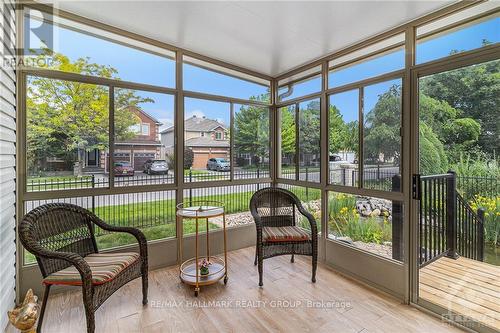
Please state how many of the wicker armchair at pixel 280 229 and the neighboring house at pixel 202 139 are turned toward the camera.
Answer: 2

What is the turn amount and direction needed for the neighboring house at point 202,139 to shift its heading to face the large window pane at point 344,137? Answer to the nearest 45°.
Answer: approximately 45° to its left

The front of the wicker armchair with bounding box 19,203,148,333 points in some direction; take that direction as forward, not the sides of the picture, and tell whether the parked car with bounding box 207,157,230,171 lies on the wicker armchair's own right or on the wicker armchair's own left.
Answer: on the wicker armchair's own left

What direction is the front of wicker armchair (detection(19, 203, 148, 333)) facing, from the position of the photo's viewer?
facing the viewer and to the right of the viewer
